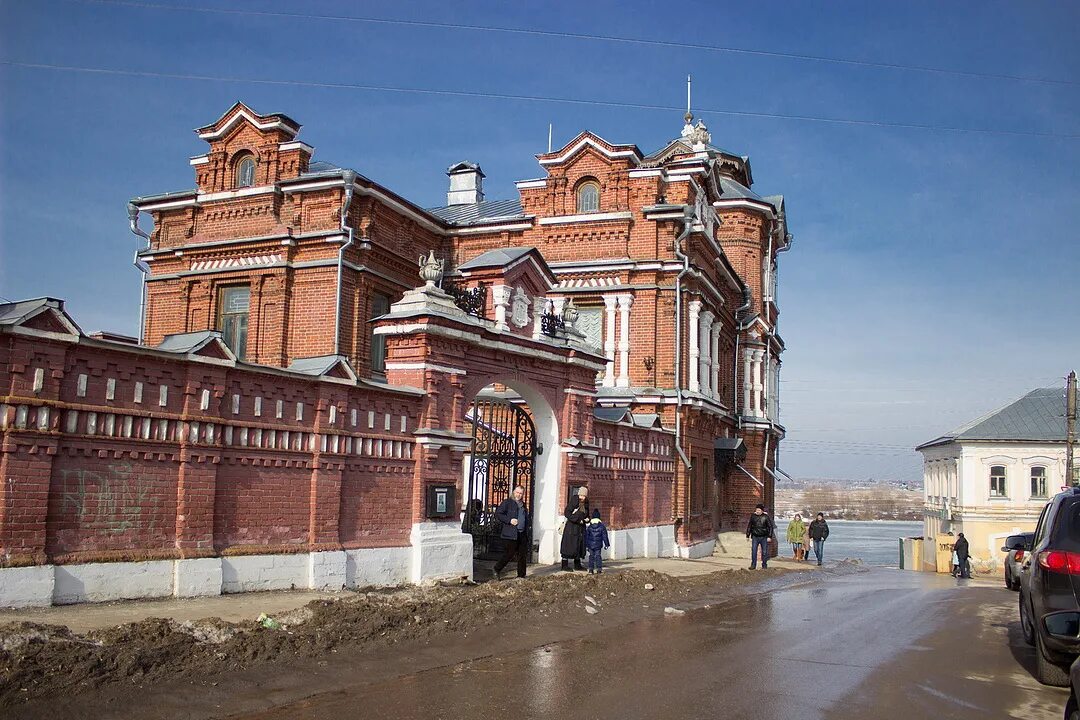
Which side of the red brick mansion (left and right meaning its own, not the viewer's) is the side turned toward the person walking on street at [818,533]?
left

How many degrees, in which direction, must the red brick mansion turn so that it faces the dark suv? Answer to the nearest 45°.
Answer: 0° — it already faces it

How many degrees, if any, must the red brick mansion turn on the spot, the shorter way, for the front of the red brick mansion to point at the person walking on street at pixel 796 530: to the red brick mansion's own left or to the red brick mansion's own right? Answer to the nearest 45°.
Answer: approximately 90° to the red brick mansion's own left

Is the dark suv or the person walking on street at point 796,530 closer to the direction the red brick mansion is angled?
the dark suv

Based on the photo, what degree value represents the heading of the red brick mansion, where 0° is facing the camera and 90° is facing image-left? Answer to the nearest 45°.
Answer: approximately 315°
